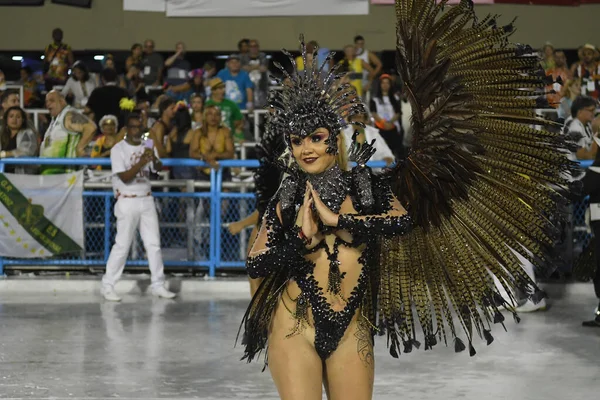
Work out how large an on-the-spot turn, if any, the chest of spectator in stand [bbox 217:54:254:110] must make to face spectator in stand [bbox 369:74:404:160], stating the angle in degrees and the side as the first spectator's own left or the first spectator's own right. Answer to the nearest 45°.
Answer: approximately 90° to the first spectator's own left

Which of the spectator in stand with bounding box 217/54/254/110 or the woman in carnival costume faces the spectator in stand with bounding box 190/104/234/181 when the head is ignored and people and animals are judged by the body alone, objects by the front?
the spectator in stand with bounding box 217/54/254/110

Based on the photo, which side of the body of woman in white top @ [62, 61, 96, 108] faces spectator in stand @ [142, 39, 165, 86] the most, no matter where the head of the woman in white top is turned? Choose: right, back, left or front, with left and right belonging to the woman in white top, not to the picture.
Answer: left

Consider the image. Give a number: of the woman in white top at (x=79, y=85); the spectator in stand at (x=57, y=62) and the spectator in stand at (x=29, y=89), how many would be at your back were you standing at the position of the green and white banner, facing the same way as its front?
3

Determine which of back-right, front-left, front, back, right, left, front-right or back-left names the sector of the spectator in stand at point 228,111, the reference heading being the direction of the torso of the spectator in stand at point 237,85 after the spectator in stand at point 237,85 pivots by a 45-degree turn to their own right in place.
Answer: front-left

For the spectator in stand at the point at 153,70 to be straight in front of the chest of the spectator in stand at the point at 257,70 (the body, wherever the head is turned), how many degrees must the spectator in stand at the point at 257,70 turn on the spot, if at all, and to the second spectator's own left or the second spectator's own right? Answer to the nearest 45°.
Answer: approximately 135° to the second spectator's own right

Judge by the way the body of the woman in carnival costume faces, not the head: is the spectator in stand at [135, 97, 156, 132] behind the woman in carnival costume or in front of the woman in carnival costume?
behind
